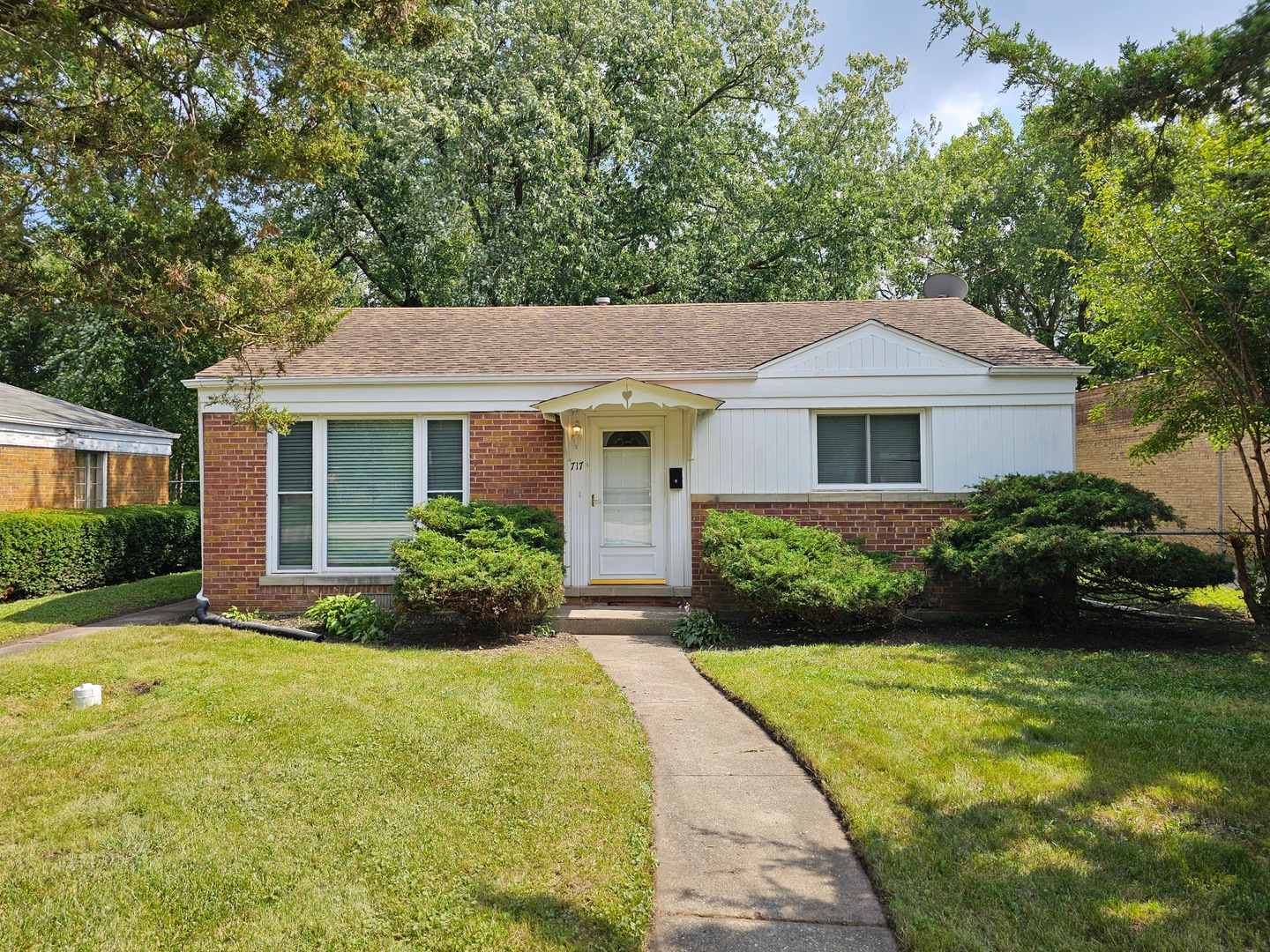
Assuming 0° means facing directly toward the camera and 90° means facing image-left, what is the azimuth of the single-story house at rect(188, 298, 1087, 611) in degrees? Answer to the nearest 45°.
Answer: approximately 0°

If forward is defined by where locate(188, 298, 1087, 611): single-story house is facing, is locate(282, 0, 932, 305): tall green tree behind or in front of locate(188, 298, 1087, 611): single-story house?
behind

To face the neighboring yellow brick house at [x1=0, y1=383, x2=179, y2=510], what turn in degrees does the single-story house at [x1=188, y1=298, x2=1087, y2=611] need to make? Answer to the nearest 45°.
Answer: approximately 135° to its right

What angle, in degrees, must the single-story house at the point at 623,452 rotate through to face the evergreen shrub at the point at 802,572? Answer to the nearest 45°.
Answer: approximately 45° to its left

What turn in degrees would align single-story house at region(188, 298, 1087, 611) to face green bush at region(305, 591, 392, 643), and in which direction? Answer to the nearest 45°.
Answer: approximately 90° to its right

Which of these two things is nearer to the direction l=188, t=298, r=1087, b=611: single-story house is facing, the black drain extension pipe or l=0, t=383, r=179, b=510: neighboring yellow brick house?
the black drain extension pipe
